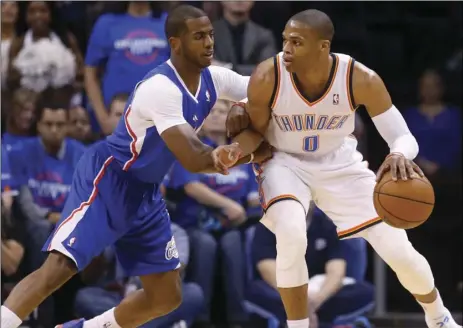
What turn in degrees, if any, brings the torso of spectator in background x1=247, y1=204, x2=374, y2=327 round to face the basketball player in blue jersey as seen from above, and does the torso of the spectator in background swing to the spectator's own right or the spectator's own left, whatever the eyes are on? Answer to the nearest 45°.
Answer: approximately 45° to the spectator's own right

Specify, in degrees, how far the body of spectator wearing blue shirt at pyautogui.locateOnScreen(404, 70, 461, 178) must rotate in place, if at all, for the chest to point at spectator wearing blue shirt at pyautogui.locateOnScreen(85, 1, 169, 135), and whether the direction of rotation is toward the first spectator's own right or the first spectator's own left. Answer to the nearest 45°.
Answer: approximately 90° to the first spectator's own right

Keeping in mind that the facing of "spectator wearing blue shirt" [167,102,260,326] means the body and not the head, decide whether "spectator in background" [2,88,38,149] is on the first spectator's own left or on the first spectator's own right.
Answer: on the first spectator's own right

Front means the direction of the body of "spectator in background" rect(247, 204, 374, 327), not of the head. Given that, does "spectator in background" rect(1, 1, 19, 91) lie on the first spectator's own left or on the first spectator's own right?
on the first spectator's own right

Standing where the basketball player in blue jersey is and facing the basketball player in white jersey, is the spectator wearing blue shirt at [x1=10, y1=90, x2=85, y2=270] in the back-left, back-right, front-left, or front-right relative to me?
back-left
